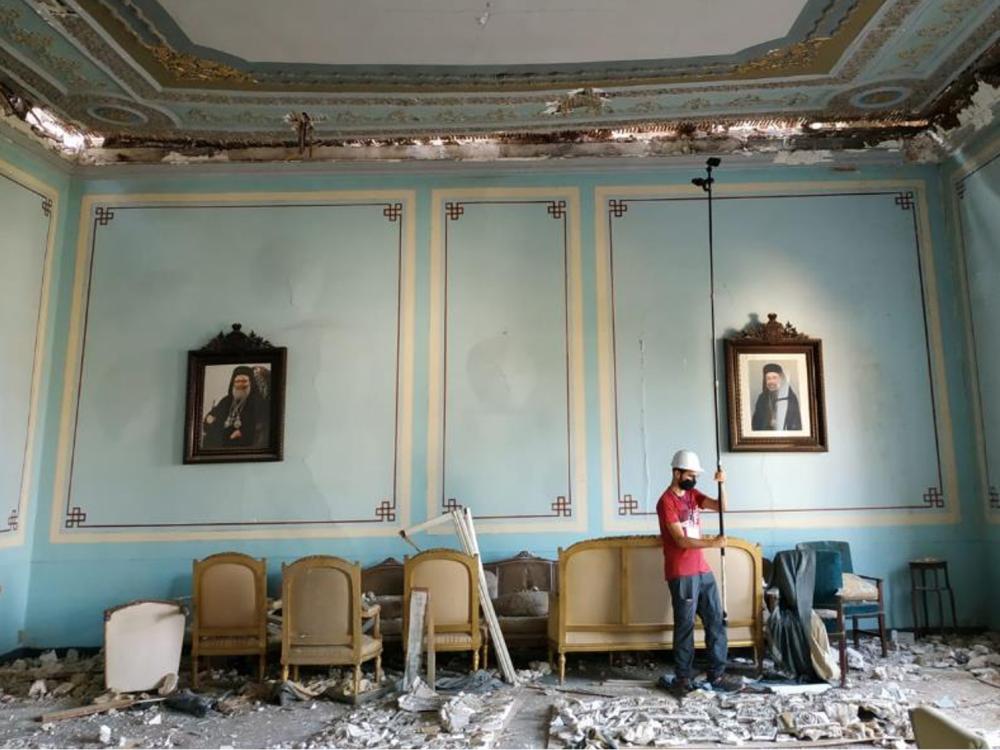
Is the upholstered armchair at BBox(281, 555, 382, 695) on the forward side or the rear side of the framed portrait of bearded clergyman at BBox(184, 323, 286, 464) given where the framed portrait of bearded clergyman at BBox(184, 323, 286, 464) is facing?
on the forward side

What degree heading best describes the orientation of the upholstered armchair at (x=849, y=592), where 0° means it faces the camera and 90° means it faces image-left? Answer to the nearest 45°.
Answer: approximately 315°

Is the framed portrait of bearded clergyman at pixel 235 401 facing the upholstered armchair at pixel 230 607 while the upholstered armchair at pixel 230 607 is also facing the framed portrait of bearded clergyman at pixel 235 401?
yes

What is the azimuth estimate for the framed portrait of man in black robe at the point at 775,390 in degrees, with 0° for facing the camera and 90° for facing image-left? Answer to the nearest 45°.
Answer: approximately 0°

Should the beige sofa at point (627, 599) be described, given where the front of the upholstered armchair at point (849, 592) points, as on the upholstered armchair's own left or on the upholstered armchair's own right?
on the upholstered armchair's own right

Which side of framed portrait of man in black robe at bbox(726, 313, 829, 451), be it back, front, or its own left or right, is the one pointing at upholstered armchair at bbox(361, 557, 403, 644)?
right

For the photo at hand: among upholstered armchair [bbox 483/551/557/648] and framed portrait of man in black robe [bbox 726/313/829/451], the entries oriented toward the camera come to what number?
2

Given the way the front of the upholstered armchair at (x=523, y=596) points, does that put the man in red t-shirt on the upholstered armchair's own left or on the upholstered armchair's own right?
on the upholstered armchair's own left
